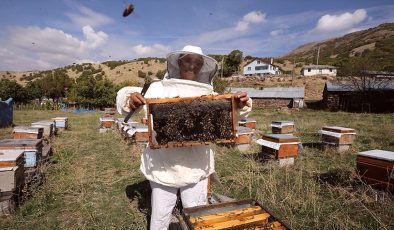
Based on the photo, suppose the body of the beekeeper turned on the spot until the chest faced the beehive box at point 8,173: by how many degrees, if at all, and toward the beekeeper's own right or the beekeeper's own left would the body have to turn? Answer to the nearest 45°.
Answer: approximately 135° to the beekeeper's own right

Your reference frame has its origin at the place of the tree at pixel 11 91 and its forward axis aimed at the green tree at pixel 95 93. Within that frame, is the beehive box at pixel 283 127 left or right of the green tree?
right

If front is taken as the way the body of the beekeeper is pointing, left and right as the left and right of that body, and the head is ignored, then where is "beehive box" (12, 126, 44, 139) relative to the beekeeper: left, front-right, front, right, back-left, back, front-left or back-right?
back-right

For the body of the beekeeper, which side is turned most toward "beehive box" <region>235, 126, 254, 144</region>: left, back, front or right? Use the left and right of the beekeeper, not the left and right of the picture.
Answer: back

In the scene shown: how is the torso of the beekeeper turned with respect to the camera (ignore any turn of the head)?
toward the camera

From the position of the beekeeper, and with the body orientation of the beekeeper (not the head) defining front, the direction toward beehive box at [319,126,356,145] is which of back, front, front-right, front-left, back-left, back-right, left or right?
back-left

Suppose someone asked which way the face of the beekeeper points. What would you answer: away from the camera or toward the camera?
toward the camera

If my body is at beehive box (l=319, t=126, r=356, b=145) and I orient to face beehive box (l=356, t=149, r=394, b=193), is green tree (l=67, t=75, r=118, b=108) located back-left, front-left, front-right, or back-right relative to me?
back-right

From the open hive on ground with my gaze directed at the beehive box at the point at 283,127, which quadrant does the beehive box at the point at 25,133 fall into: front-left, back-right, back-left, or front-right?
front-left

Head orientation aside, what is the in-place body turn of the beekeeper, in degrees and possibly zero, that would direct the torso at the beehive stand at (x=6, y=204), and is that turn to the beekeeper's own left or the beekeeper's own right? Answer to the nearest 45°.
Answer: approximately 135° to the beekeeper's own right

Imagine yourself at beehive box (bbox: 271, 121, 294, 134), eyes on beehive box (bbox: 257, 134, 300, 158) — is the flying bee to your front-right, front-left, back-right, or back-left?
front-right

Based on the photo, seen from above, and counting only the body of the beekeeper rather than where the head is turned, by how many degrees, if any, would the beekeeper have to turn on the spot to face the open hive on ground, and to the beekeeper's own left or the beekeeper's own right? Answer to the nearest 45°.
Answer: approximately 45° to the beekeeper's own left
